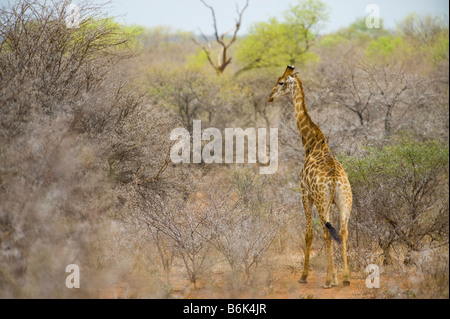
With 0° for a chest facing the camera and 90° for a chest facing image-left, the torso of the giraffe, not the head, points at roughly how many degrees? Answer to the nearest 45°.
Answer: approximately 135°

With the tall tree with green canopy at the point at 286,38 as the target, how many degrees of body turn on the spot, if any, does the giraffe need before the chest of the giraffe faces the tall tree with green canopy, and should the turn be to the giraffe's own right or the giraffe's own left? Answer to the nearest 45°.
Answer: approximately 45° to the giraffe's own right
